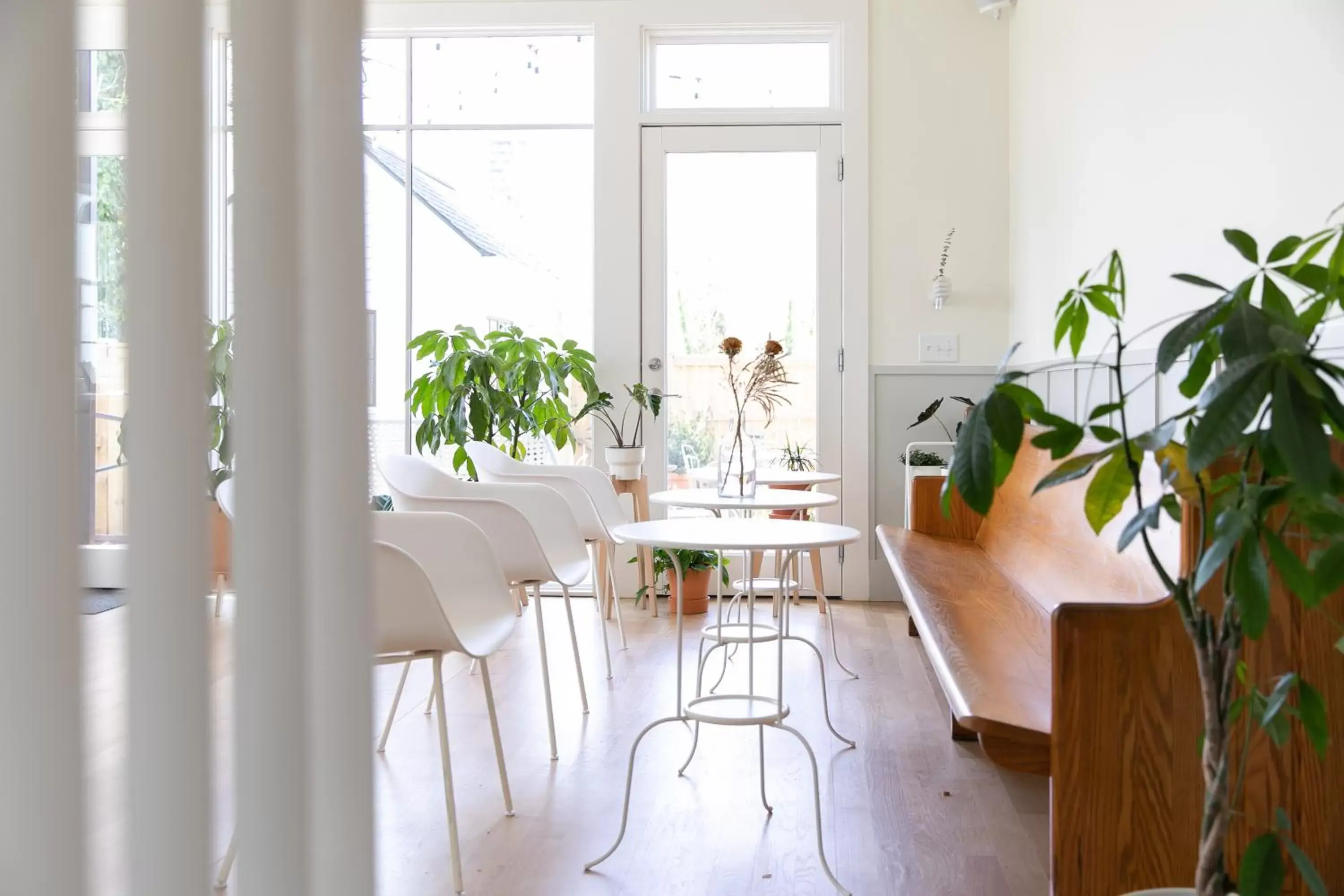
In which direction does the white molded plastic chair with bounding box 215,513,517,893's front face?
to the viewer's right

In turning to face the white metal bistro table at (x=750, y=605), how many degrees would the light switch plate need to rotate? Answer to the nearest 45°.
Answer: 0° — it already faces it

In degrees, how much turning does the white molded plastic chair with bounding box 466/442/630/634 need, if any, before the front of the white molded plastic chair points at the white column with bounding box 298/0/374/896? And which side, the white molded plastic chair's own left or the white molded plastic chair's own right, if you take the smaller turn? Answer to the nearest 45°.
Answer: approximately 90° to the white molded plastic chair's own right

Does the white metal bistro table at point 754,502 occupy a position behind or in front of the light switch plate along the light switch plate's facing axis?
in front

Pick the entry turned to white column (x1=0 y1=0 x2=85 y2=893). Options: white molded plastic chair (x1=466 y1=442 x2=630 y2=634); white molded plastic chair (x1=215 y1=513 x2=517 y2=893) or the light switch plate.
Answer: the light switch plate

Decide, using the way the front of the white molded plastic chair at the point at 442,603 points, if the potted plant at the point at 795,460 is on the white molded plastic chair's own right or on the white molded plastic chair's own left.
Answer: on the white molded plastic chair's own left

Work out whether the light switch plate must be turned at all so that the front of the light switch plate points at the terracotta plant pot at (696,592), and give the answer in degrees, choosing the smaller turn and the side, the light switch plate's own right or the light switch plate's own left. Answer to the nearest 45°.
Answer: approximately 45° to the light switch plate's own right

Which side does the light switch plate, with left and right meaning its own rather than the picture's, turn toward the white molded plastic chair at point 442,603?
front

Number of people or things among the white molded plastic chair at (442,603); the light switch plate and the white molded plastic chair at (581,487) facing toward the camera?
1

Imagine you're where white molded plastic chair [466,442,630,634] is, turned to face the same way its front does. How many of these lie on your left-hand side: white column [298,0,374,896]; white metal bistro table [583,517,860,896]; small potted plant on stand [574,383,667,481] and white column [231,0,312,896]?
1

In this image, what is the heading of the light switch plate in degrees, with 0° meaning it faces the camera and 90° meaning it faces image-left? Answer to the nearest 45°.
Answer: approximately 0°

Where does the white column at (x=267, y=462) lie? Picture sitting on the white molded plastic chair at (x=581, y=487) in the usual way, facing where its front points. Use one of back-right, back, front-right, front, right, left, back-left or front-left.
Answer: right

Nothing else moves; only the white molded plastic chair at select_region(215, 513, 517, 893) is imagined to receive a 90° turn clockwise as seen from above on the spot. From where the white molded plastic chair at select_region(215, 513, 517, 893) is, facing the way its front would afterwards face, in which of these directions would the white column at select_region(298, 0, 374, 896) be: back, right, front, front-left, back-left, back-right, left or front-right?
front

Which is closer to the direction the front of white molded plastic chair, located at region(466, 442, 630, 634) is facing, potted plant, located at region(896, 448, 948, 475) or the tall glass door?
the potted plant

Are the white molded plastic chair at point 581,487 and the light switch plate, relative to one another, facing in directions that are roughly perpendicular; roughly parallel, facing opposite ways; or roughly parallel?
roughly perpendicular

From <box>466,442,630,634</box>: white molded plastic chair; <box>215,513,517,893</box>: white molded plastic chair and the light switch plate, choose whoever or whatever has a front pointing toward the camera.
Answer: the light switch plate

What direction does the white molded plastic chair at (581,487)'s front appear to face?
to the viewer's right

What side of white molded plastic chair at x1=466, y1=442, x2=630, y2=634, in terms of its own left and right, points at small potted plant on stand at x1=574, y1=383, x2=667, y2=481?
left

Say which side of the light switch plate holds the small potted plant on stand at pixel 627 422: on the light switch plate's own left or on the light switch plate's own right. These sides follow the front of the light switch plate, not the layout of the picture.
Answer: on the light switch plate's own right
